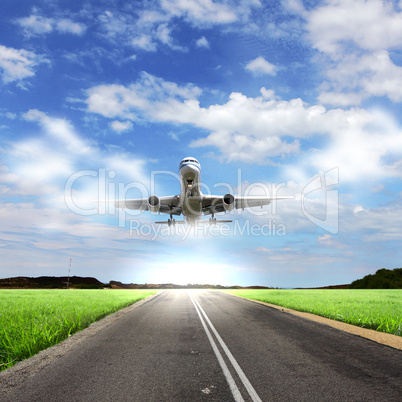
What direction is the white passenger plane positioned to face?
toward the camera
